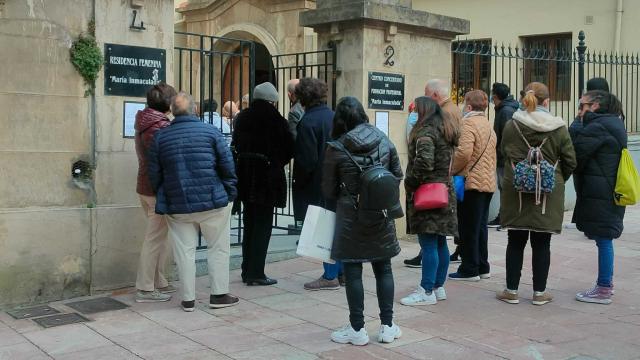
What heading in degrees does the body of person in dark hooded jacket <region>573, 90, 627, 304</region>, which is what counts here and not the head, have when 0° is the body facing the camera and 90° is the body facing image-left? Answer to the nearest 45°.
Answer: approximately 90°

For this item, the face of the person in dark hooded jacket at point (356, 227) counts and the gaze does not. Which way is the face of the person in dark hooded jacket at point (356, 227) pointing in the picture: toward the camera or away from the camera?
away from the camera

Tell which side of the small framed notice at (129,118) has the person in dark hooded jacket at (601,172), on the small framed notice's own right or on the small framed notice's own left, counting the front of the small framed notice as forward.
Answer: on the small framed notice's own left

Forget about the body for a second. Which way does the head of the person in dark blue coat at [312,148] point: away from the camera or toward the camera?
away from the camera

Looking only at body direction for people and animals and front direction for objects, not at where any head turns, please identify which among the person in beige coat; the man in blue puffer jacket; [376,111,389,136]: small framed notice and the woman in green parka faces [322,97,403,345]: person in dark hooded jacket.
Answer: the small framed notice

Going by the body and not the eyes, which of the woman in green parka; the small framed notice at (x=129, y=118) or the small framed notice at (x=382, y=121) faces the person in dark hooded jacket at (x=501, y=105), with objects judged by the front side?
the woman in green parka

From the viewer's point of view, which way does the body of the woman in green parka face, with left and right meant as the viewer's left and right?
facing away from the viewer

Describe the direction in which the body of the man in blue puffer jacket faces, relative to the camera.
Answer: away from the camera
